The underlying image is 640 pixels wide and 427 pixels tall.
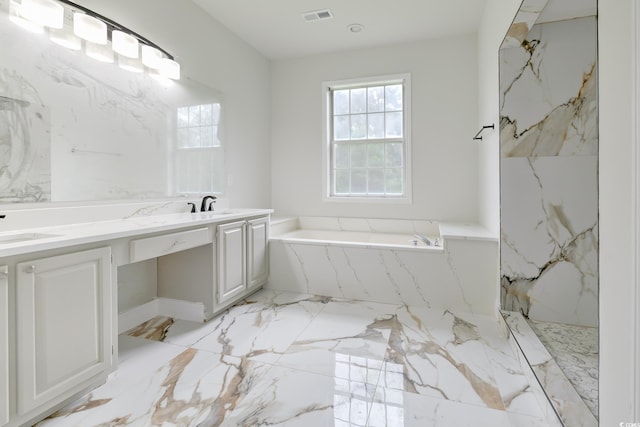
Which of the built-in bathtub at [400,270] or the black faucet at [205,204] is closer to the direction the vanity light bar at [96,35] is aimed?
the built-in bathtub

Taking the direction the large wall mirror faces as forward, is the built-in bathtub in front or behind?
in front

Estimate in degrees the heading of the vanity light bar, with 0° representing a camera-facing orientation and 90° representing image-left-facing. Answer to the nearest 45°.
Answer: approximately 315°

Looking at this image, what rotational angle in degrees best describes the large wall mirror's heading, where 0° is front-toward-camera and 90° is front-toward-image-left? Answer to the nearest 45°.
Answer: approximately 315°

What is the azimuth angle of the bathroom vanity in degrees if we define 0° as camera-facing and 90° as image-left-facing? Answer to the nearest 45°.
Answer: approximately 315°

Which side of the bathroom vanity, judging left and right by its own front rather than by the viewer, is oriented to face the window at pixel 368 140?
left

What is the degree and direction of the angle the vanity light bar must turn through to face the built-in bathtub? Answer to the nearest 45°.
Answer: approximately 45° to its left
